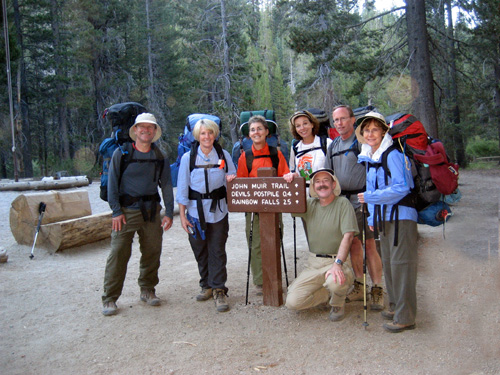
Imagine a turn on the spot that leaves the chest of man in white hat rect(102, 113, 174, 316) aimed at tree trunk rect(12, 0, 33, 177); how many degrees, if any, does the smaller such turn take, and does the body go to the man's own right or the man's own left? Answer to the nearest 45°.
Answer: approximately 180°

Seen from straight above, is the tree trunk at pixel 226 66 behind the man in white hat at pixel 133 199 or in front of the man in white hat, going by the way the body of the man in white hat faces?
behind
